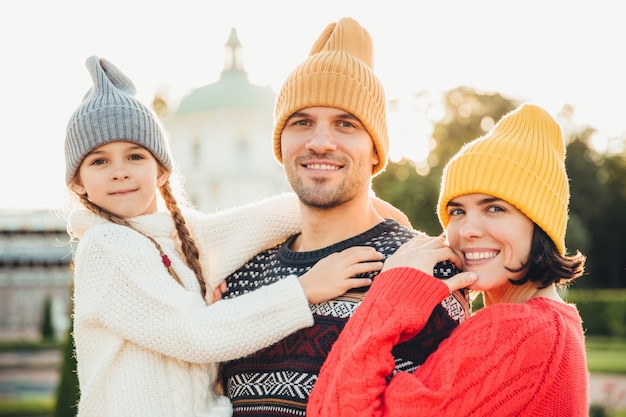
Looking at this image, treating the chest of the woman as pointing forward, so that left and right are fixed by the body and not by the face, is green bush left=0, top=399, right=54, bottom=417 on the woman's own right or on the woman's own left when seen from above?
on the woman's own right

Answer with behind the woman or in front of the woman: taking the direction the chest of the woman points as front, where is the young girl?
in front

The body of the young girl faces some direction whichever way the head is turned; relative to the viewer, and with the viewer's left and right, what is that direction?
facing the viewer and to the right of the viewer

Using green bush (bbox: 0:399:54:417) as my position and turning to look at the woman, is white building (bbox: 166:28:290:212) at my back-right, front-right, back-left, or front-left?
back-left

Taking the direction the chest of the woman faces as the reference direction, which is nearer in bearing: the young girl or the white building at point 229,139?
the young girl

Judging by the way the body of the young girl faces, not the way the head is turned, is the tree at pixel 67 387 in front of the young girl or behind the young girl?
behind
